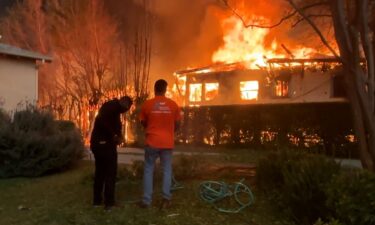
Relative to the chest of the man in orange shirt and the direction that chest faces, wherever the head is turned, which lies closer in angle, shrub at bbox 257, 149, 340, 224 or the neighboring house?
the neighboring house

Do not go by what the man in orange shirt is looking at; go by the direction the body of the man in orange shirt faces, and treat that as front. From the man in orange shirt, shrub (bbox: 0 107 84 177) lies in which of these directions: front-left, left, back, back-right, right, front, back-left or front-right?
front-left

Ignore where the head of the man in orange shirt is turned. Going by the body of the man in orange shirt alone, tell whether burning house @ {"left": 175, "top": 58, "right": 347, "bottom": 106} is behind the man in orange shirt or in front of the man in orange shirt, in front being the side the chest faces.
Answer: in front

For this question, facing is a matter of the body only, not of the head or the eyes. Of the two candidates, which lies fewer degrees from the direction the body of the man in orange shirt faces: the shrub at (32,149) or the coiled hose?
the shrub

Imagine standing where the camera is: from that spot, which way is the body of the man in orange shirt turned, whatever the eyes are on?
away from the camera

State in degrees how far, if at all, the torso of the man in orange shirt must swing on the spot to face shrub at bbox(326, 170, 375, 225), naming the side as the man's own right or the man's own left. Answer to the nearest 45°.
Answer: approximately 135° to the man's own right

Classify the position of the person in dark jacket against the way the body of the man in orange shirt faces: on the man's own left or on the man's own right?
on the man's own left

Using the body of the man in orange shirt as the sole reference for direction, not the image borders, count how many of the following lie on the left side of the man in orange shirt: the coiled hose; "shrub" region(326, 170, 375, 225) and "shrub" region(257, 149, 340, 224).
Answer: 0

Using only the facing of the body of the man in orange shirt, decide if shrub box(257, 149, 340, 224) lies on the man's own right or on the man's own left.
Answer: on the man's own right

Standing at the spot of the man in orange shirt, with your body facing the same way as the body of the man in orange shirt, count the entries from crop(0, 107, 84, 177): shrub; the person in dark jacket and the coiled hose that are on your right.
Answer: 1
